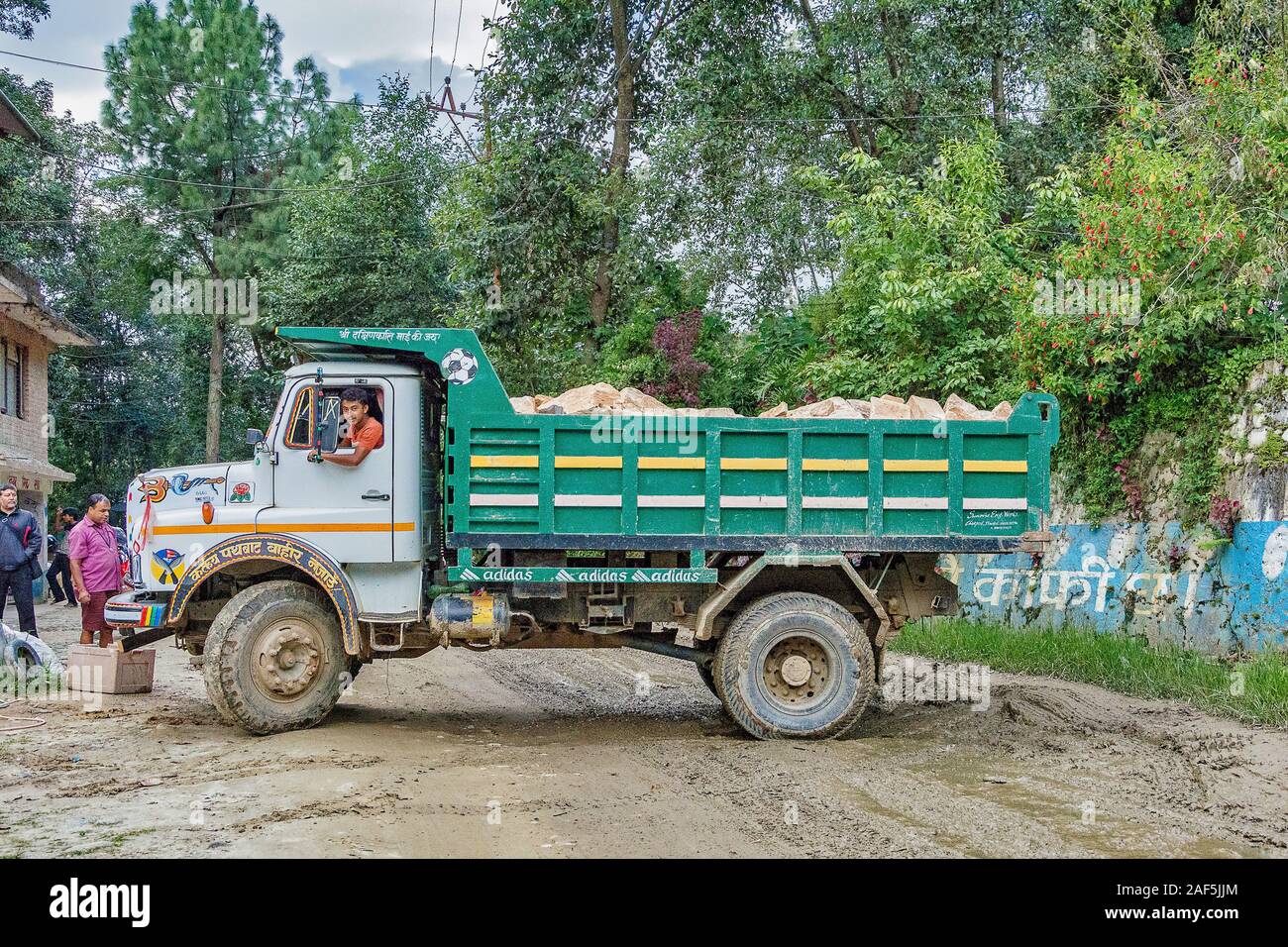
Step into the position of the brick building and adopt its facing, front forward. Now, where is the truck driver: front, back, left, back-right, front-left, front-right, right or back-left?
front-right

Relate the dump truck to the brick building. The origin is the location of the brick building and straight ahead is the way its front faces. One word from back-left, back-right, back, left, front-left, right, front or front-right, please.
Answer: front-right

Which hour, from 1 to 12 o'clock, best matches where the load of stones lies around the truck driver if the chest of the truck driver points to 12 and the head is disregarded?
The load of stones is roughly at 8 o'clock from the truck driver.

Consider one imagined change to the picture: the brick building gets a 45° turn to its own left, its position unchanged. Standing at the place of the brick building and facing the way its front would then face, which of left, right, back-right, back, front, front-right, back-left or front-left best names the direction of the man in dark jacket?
right

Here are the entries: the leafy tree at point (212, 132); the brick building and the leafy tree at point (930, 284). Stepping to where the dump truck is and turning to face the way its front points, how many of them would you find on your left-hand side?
0

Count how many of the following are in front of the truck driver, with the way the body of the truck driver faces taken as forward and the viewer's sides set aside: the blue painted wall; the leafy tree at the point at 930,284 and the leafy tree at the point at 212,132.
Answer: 0

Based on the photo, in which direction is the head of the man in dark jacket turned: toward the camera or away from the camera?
toward the camera

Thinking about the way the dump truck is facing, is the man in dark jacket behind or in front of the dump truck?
in front

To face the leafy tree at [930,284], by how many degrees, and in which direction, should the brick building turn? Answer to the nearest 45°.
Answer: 0° — it already faces it

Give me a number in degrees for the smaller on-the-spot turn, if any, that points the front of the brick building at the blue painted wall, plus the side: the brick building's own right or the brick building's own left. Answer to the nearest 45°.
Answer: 0° — it already faces it

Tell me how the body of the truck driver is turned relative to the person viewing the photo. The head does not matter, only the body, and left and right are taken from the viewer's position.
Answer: facing the viewer and to the left of the viewer

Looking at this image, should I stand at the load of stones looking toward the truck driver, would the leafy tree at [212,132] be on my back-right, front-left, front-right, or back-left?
front-right

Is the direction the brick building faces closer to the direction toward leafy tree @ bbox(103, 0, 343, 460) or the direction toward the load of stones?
the load of stones

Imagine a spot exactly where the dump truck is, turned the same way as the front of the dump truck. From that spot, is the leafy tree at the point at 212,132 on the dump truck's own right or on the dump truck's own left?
on the dump truck's own right

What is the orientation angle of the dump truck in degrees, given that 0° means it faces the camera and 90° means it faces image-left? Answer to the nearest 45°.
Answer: approximately 90°

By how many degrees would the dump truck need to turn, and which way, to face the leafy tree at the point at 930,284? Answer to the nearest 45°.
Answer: approximately 135° to its right

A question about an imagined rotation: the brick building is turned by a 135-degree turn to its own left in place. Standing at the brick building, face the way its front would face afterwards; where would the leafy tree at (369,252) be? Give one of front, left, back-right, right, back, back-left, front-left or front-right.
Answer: right
